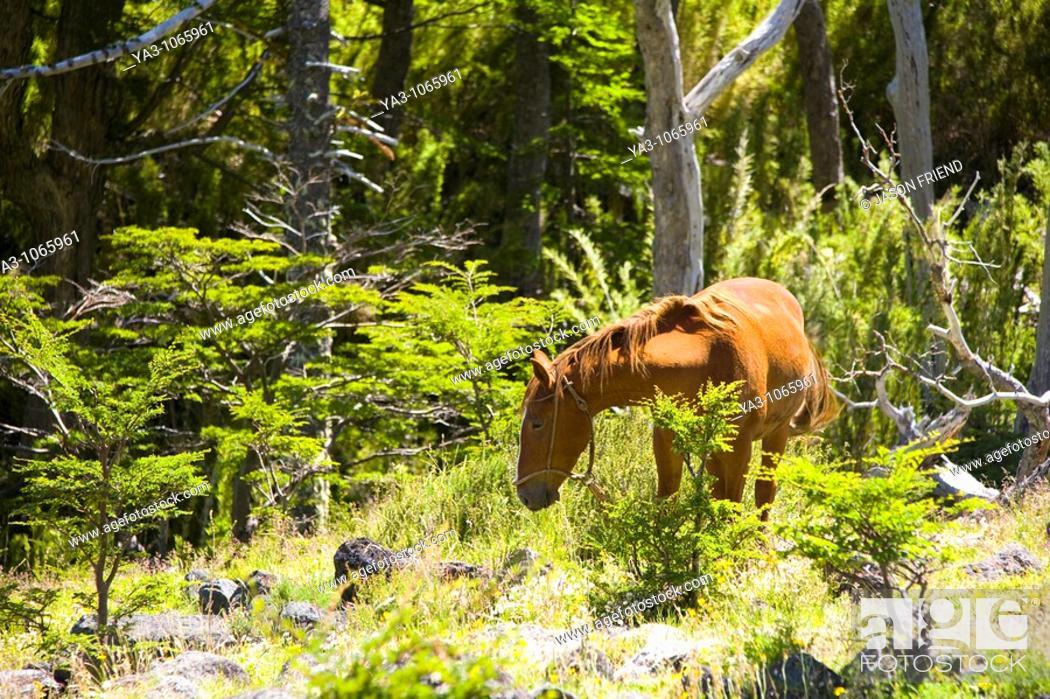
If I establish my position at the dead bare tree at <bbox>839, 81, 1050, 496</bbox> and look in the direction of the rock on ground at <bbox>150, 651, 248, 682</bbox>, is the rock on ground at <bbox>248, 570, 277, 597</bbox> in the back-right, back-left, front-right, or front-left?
front-right

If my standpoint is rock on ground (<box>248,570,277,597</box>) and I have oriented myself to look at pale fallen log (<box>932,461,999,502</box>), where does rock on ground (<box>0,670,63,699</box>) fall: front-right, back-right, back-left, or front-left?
back-right

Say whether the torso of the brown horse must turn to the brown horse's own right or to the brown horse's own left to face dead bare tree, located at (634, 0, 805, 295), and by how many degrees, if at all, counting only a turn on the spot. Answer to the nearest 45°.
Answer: approximately 135° to the brown horse's own right

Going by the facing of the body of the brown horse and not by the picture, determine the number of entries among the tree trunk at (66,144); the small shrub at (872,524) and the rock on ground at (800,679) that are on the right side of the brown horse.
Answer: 1

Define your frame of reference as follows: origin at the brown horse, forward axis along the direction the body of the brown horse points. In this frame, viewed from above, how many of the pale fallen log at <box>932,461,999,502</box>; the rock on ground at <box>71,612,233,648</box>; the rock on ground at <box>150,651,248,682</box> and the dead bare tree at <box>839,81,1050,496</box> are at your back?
2

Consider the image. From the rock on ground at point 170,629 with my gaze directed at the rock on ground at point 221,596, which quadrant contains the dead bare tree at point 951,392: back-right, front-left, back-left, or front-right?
front-right

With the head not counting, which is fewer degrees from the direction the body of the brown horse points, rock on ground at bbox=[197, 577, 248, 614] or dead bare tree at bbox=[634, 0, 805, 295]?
the rock on ground

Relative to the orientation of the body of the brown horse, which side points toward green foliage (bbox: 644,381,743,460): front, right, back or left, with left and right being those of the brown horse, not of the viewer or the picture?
left

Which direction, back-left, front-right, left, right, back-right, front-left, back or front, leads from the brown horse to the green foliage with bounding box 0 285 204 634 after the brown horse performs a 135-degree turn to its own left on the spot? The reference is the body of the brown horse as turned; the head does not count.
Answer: back

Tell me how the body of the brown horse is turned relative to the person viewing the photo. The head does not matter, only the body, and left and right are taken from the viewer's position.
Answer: facing the viewer and to the left of the viewer

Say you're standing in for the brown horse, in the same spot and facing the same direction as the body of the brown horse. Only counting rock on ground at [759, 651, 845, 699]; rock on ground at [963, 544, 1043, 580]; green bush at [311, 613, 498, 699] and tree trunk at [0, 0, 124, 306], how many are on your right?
1

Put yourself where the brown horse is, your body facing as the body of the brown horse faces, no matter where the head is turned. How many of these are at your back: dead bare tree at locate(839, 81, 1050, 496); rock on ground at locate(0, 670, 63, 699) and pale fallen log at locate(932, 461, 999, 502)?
2

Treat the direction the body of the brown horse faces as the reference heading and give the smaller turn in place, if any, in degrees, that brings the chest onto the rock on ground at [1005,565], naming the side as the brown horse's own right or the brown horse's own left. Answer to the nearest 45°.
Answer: approximately 135° to the brown horse's own left

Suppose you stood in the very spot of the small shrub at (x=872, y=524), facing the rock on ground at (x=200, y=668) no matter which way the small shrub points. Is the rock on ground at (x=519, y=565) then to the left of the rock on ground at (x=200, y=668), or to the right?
right
